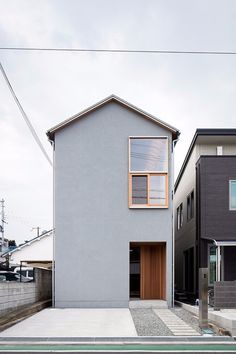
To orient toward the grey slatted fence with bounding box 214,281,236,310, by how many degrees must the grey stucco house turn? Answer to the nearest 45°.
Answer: approximately 45° to its left

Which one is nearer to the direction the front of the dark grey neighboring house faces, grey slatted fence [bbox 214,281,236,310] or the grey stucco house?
the grey slatted fence

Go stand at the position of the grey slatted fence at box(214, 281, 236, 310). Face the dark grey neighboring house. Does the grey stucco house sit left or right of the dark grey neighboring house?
left

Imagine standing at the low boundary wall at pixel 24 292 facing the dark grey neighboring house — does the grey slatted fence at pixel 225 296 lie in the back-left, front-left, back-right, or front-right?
front-right

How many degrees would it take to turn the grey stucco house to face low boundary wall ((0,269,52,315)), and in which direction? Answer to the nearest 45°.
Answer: approximately 45° to its right

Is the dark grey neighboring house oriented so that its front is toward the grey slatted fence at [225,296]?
yes

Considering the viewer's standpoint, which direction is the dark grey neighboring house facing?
facing the viewer

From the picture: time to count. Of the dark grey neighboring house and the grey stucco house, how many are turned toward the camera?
2

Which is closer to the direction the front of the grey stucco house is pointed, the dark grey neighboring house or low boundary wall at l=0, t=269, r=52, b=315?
the low boundary wall

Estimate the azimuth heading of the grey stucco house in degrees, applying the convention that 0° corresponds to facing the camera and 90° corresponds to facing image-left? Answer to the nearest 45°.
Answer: approximately 0°
